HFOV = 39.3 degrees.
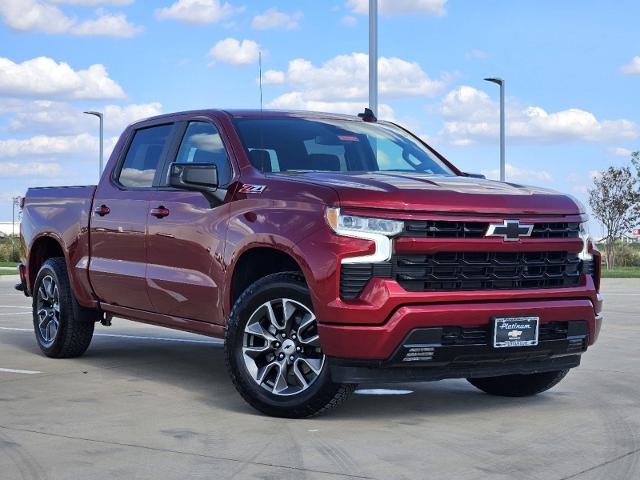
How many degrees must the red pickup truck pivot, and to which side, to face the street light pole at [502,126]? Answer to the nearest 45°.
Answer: approximately 135° to its left

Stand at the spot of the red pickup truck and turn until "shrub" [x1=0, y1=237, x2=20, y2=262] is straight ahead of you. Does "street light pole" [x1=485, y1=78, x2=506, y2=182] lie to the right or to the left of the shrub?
right

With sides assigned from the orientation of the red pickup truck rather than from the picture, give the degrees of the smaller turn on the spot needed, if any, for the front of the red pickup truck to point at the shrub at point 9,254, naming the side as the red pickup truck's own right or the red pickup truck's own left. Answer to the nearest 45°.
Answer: approximately 135° to the red pickup truck's own left

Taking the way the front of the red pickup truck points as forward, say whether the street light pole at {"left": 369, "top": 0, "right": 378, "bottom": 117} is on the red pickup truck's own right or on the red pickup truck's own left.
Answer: on the red pickup truck's own left

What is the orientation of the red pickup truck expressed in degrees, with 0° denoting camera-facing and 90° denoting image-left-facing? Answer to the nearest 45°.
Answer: approximately 315°
